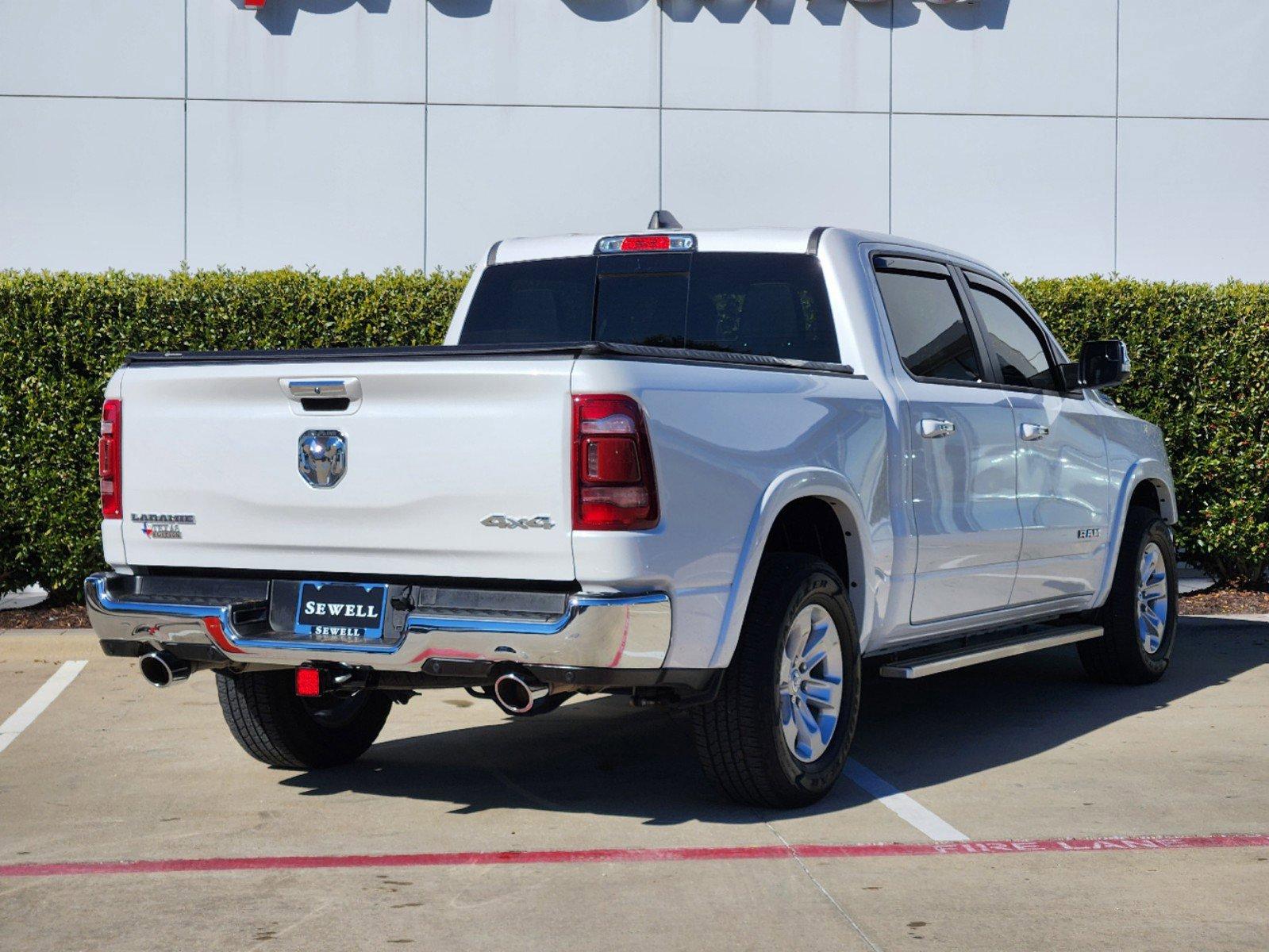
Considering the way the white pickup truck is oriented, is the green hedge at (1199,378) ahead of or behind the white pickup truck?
ahead

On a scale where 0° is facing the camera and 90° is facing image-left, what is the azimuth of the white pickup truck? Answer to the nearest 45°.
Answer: approximately 225°

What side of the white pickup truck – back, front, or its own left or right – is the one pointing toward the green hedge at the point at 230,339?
left
